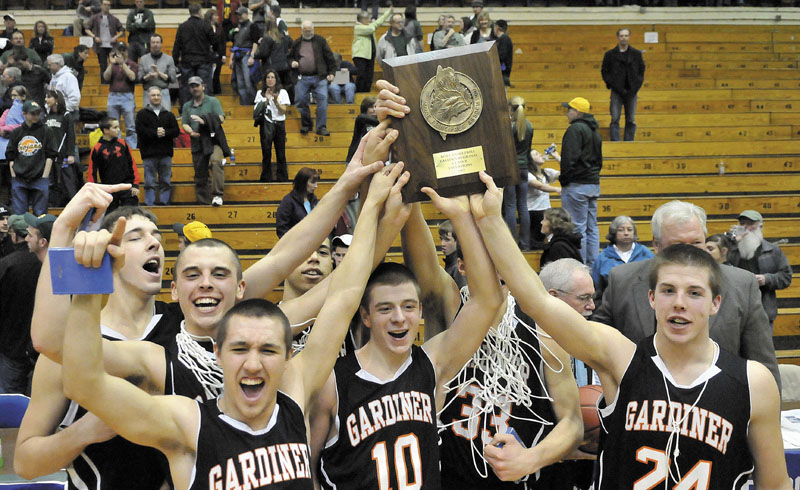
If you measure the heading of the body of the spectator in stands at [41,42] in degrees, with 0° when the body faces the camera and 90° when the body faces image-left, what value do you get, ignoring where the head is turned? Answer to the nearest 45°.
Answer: approximately 0°

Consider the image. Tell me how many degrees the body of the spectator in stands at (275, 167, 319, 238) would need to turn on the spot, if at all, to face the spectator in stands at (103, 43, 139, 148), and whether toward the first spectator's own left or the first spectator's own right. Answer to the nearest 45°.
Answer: approximately 180°

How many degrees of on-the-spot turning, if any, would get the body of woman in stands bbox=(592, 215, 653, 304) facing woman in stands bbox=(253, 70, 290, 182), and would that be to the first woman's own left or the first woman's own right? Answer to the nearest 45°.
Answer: approximately 135° to the first woman's own right

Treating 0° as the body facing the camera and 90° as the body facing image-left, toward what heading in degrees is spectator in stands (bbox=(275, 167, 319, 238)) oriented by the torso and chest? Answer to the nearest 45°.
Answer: approximately 315°

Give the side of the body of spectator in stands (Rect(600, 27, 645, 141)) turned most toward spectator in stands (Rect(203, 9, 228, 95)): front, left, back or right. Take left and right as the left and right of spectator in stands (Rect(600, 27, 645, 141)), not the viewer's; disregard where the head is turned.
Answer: right

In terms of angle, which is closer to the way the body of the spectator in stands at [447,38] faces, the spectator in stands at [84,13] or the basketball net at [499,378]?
the basketball net
